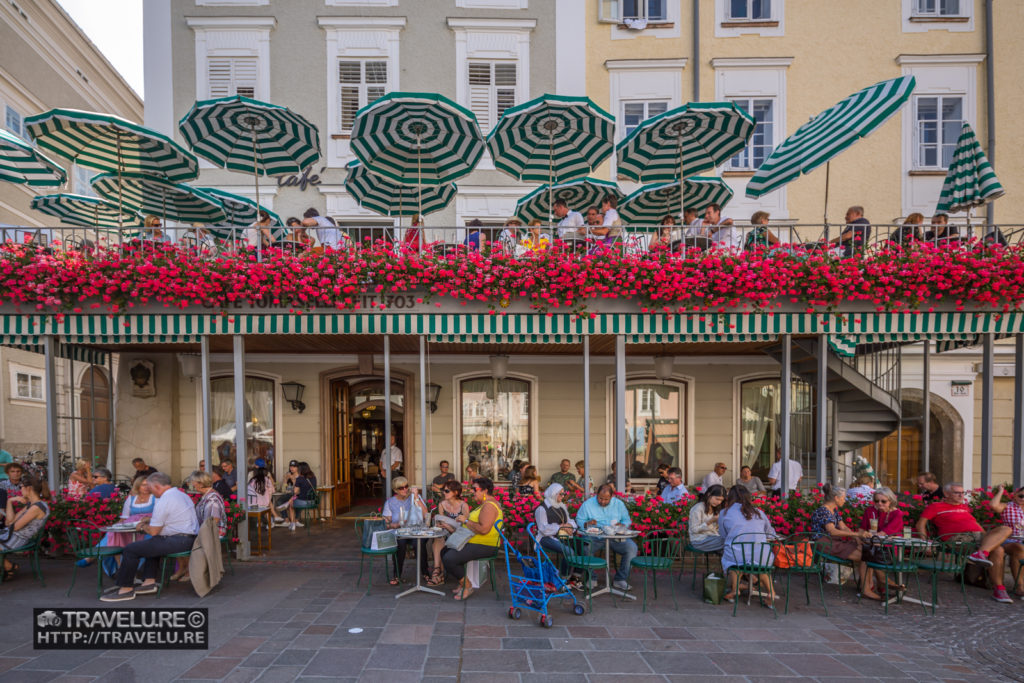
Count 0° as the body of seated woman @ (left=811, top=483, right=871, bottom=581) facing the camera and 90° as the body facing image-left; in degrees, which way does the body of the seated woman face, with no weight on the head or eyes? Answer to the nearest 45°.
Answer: approximately 270°

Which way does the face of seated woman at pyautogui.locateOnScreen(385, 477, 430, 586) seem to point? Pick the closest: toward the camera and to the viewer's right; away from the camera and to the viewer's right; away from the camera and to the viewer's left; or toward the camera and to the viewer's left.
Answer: toward the camera and to the viewer's right

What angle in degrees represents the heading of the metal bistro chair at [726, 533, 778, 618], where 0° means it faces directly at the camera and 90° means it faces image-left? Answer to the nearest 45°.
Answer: approximately 180°

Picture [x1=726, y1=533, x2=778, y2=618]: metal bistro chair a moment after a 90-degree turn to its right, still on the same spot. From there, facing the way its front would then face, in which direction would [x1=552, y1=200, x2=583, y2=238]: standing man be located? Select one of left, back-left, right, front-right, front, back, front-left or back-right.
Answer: back-left

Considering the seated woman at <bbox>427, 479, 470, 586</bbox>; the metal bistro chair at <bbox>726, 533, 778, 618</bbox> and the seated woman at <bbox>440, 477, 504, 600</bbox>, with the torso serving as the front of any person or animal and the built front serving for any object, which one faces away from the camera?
the metal bistro chair

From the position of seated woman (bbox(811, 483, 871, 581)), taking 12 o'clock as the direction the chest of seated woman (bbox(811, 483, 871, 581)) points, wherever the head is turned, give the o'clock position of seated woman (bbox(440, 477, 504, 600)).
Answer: seated woman (bbox(440, 477, 504, 600)) is roughly at 5 o'clock from seated woman (bbox(811, 483, 871, 581)).

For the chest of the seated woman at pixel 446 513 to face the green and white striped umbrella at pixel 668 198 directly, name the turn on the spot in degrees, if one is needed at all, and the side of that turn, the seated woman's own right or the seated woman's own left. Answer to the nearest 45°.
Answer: approximately 180°
